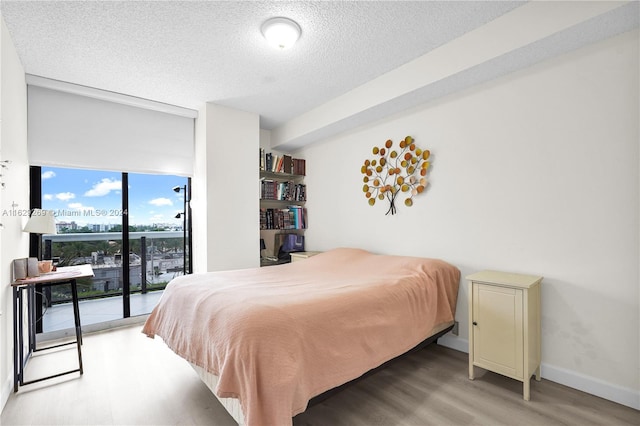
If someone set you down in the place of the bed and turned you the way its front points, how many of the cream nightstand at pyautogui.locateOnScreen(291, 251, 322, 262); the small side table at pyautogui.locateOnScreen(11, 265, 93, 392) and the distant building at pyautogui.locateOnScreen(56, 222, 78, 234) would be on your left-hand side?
0

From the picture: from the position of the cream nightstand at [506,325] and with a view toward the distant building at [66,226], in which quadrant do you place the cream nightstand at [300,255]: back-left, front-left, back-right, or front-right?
front-right

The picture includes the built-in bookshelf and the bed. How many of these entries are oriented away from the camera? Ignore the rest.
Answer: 0

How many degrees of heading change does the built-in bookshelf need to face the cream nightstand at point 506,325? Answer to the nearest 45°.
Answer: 0° — it already faces it

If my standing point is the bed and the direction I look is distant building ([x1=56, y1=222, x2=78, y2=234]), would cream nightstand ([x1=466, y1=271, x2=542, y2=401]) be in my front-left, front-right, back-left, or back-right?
back-right

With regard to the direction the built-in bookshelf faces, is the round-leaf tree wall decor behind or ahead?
ahead

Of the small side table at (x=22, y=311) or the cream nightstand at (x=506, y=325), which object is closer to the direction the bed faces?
the small side table

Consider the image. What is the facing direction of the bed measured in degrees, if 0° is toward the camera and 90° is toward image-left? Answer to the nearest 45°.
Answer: approximately 45°

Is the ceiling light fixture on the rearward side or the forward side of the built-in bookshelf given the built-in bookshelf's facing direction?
on the forward side

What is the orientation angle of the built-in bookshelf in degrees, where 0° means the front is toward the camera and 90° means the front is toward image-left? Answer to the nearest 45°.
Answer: approximately 315°
